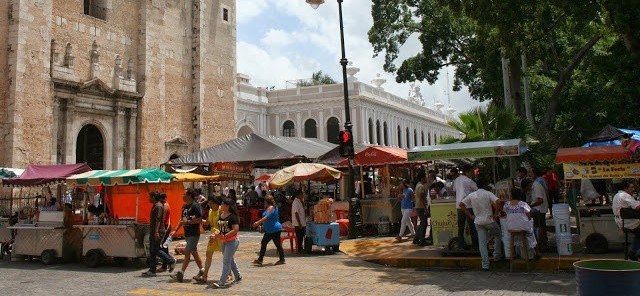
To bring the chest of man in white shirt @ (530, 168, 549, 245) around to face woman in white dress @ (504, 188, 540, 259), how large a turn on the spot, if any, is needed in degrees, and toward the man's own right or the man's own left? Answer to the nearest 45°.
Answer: approximately 90° to the man's own left

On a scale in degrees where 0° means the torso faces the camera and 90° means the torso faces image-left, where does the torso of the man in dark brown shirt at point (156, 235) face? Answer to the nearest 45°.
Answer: approximately 90°

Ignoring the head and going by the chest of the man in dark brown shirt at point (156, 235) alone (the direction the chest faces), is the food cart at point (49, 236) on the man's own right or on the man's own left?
on the man's own right

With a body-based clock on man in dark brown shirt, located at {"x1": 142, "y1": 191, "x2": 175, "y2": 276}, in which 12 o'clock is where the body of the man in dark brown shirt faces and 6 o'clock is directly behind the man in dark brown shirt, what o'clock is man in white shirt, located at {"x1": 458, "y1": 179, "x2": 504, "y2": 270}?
The man in white shirt is roughly at 7 o'clock from the man in dark brown shirt.

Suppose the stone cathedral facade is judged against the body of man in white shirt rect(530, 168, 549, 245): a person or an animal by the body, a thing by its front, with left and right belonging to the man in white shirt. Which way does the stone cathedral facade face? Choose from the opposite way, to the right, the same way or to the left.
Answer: the opposite way
